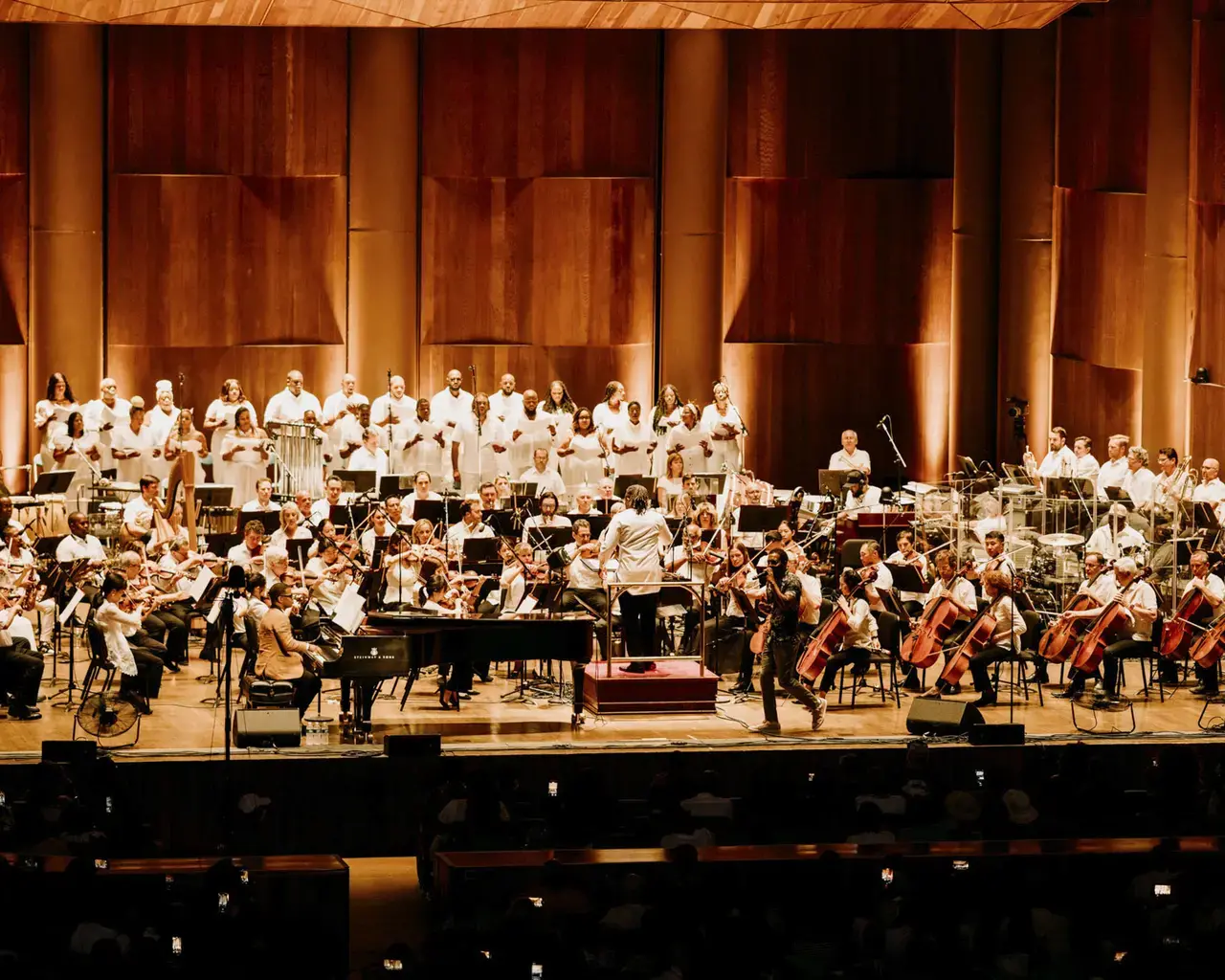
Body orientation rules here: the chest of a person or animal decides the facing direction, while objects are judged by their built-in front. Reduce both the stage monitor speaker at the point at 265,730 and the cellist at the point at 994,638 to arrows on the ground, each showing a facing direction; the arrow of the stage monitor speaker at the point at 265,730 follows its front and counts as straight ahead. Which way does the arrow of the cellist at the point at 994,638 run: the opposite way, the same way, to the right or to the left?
to the left

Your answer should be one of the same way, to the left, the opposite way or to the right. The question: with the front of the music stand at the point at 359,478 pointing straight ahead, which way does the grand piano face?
to the left

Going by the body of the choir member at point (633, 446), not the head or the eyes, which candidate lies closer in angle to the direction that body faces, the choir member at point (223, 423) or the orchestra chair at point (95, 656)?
the orchestra chair

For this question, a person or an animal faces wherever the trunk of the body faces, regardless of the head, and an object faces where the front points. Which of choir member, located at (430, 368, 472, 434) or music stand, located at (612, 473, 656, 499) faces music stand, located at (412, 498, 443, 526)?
the choir member

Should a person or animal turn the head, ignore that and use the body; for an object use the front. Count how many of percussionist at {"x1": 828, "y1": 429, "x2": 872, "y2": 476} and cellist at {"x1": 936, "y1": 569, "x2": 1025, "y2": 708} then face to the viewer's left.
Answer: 1

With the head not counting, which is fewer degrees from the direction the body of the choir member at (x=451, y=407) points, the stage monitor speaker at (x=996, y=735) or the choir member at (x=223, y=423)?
the stage monitor speaker

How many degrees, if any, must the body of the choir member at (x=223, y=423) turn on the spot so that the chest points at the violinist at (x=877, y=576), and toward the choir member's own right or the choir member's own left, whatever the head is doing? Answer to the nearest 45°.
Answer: approximately 45° to the choir member's own left

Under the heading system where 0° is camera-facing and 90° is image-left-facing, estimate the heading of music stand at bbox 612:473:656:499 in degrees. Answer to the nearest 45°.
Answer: approximately 180°

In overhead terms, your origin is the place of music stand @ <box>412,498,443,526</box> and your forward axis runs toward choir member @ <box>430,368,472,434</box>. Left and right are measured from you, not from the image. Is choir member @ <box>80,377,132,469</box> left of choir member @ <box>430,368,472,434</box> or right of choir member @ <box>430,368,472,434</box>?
left

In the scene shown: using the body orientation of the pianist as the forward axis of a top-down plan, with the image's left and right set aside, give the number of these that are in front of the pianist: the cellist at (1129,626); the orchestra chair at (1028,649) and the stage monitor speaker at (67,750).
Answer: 2
